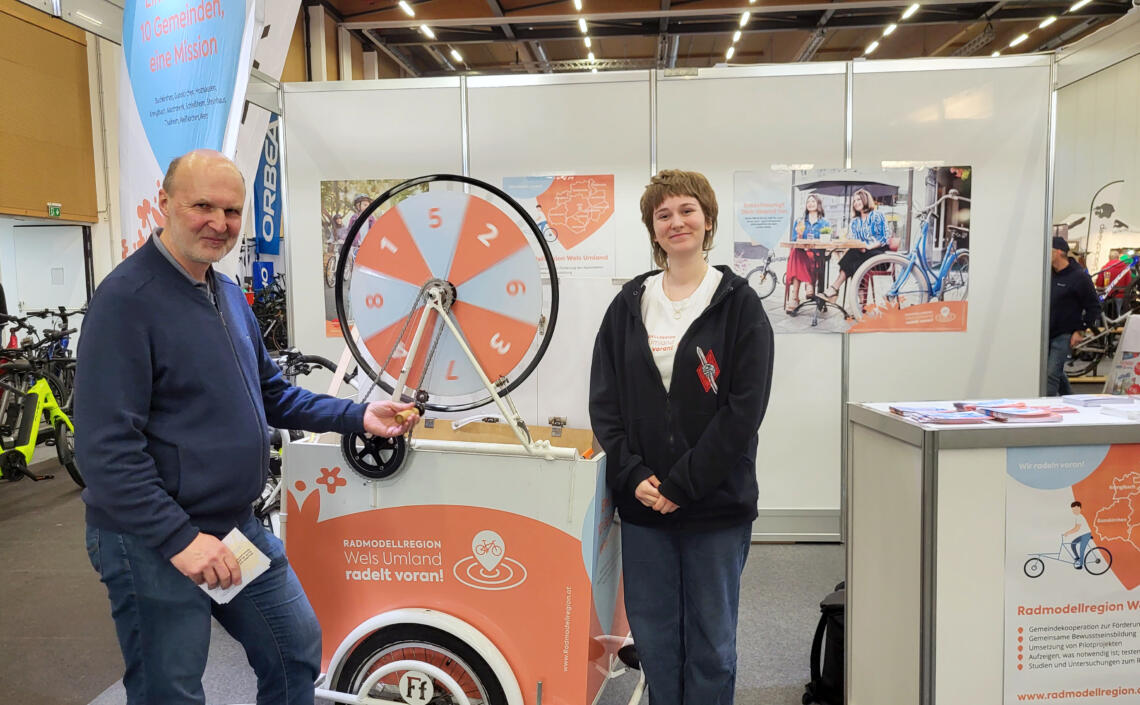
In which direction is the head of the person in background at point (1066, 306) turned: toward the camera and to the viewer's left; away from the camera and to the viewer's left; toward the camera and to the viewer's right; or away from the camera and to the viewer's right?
toward the camera and to the viewer's left

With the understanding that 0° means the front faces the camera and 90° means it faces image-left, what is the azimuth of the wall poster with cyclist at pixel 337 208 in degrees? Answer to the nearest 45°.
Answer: approximately 0°

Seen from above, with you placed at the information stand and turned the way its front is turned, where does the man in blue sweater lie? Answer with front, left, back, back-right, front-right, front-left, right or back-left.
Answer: front-right

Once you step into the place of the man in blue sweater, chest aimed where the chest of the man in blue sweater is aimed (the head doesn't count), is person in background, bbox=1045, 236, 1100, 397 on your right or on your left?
on your left

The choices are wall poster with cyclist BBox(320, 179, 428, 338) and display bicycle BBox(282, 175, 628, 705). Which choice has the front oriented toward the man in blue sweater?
the wall poster with cyclist

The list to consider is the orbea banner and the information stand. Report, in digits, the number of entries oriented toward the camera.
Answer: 2

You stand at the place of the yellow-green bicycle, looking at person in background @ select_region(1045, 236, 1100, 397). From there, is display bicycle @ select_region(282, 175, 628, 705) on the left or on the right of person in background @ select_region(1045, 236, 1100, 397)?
right

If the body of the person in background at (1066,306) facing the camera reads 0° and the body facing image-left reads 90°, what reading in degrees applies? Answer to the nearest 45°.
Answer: approximately 45°

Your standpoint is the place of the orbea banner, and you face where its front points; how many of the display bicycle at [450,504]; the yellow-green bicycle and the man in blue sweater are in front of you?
2
